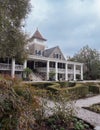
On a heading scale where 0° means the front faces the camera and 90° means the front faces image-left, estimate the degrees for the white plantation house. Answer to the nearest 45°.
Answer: approximately 315°

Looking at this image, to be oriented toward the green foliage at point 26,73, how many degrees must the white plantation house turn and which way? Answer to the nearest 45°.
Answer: approximately 45° to its right

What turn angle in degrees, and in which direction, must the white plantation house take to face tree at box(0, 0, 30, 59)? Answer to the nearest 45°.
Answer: approximately 45° to its right
